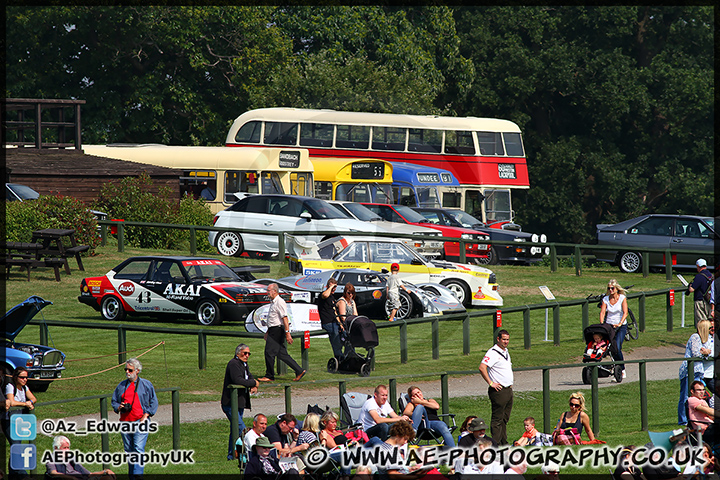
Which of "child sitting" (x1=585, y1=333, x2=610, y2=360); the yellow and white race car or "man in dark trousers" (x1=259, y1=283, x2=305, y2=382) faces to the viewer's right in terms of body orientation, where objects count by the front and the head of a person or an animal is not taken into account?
the yellow and white race car

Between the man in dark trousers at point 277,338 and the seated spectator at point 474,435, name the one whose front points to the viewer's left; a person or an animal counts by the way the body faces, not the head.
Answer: the man in dark trousers

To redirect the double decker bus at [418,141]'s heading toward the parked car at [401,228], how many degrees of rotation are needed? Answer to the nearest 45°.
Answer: approximately 45° to its right

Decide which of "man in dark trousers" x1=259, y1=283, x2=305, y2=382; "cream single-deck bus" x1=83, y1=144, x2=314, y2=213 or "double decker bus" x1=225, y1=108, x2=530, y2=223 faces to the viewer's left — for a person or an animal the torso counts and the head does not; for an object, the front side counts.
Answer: the man in dark trousers

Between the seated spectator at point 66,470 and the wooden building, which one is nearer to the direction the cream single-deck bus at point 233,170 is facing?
the seated spectator

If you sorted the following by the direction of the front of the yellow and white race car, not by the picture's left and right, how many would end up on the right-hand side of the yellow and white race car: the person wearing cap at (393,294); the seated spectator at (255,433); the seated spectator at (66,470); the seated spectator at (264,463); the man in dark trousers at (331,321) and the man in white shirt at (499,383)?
6

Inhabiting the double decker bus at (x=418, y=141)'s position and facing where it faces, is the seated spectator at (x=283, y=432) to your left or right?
on your right

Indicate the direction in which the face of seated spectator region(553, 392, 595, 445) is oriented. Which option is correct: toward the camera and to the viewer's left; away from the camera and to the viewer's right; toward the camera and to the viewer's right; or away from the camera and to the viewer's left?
toward the camera and to the viewer's left

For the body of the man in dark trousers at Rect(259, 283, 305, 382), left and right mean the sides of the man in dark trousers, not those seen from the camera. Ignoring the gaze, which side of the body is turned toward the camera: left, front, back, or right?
left

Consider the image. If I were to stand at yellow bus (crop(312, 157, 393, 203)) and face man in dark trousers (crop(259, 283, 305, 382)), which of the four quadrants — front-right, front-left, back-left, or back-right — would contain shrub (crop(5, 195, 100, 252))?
front-right
